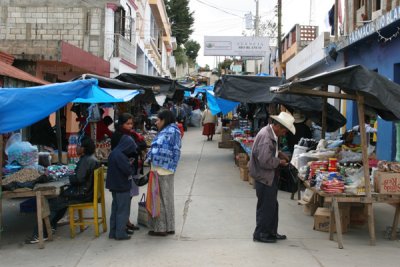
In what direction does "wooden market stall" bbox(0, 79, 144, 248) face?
to the viewer's right

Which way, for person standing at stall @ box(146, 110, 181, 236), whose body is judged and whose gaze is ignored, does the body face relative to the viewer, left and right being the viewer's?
facing to the left of the viewer

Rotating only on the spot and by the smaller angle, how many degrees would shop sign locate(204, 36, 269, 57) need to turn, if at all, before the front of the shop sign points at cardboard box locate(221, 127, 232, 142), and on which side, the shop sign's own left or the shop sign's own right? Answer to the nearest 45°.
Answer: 0° — it already faces it

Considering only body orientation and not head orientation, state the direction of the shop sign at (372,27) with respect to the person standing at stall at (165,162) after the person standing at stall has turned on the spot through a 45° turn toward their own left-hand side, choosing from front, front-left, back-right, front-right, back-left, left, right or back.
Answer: back

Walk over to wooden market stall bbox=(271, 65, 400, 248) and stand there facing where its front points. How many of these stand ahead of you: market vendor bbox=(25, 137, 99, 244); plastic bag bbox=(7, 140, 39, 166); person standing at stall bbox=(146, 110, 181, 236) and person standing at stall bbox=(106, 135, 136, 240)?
4

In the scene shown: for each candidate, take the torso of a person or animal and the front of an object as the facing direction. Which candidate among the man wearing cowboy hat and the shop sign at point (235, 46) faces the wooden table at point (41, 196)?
the shop sign

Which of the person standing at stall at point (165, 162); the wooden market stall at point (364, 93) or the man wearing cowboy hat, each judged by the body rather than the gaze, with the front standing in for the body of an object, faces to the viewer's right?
the man wearing cowboy hat

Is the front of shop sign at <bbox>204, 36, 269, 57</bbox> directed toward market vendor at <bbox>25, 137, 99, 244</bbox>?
yes

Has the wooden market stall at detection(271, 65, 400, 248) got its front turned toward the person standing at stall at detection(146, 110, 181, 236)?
yes
